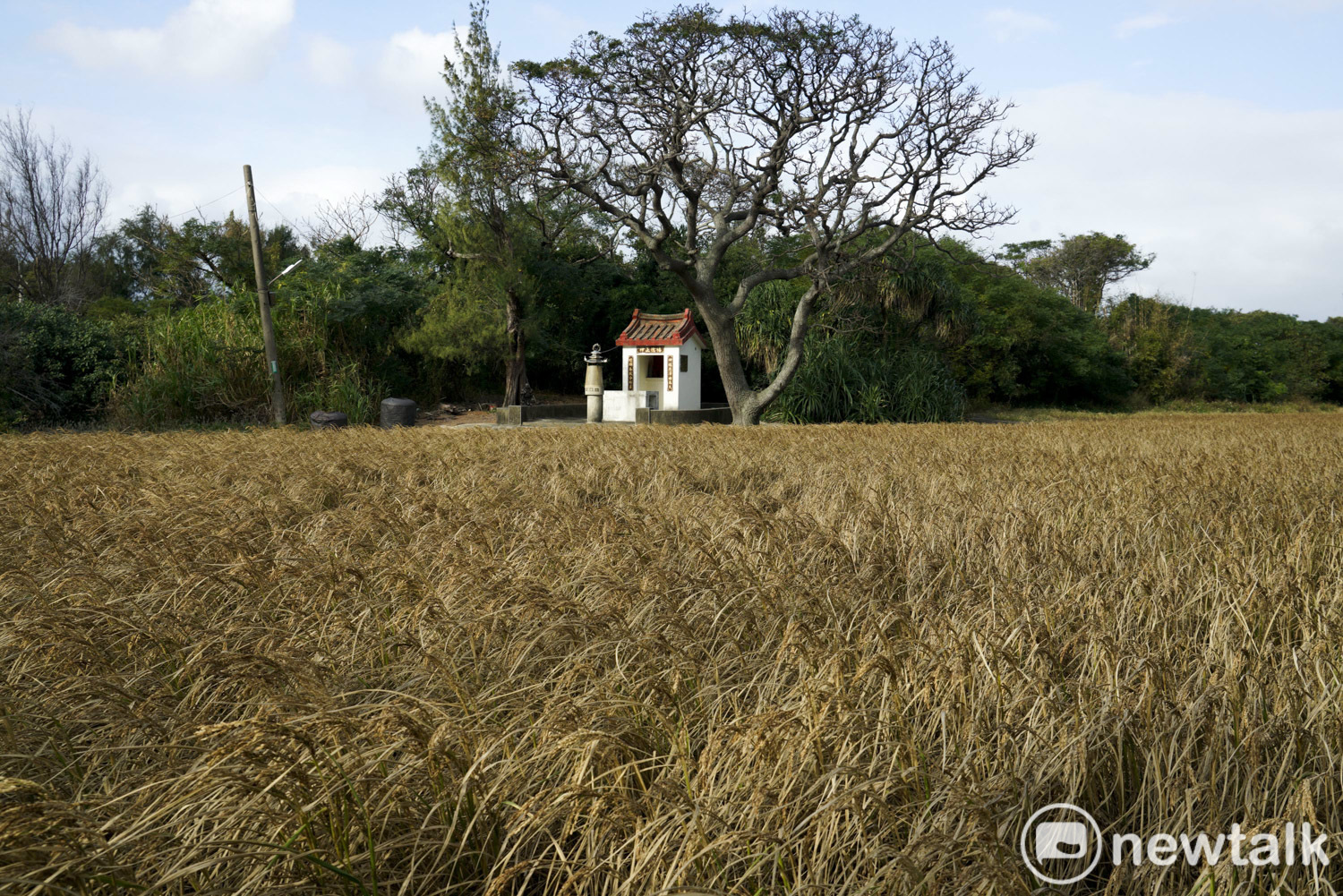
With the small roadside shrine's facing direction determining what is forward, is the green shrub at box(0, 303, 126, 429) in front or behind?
in front

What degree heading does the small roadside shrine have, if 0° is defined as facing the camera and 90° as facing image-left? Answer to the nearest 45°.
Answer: approximately 45°

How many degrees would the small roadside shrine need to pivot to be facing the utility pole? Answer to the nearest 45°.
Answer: approximately 45° to its right

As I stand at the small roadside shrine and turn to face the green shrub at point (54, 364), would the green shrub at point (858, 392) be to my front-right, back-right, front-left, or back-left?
back-right

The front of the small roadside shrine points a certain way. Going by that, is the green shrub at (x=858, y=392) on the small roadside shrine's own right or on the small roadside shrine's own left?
on the small roadside shrine's own left
